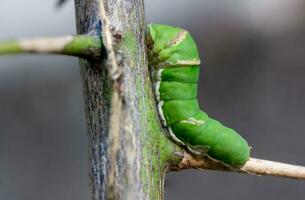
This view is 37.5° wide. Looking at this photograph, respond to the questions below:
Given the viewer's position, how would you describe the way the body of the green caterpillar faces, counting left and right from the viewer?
facing to the left of the viewer

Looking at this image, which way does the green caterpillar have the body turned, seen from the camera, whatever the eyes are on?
to the viewer's left
